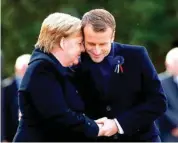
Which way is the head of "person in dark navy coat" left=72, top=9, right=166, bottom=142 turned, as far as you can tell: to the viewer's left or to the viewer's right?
to the viewer's left

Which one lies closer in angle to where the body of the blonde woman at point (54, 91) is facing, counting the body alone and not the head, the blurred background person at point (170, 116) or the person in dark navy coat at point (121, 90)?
the person in dark navy coat

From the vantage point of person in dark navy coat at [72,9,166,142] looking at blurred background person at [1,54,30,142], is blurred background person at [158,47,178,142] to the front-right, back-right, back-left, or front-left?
front-right

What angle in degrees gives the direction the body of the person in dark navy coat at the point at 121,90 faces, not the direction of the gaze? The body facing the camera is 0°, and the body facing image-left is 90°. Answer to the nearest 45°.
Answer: approximately 45°

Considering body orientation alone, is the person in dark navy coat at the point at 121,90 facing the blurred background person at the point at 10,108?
no

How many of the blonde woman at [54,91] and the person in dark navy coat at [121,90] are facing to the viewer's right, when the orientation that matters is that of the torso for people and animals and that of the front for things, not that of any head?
1

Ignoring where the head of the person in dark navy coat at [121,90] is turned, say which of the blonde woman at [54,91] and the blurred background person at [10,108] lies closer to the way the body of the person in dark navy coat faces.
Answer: the blonde woman

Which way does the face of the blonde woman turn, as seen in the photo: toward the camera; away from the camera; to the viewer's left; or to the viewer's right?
to the viewer's right

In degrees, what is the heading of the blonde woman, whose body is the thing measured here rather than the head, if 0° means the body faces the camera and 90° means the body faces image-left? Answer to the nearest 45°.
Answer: approximately 270°

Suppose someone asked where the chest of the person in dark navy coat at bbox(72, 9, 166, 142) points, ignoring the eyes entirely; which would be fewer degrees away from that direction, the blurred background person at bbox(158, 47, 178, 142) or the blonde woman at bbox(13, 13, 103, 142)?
the blonde woman
